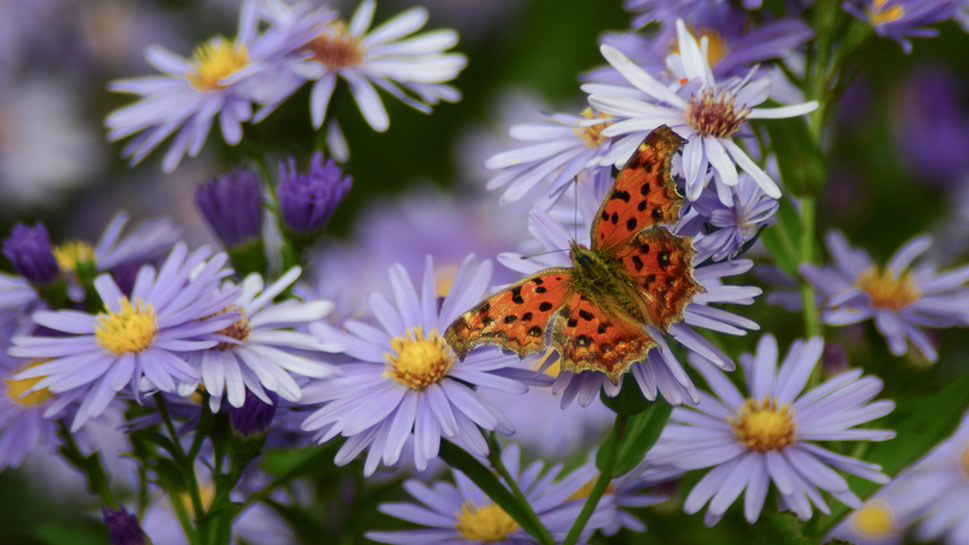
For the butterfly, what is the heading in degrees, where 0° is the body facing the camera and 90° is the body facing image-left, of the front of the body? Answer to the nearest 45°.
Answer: approximately 135°
